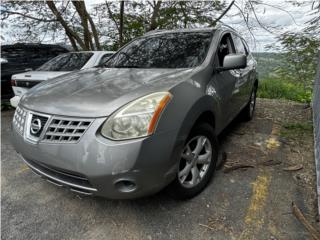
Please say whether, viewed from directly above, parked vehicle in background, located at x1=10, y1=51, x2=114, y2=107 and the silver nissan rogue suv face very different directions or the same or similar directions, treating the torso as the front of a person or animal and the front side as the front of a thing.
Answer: very different directions

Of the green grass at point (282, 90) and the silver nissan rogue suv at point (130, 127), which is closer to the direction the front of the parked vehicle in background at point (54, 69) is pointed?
the green grass

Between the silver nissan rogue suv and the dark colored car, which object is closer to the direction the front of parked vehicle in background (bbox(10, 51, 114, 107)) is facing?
the dark colored car

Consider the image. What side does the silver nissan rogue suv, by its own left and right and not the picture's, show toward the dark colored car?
right

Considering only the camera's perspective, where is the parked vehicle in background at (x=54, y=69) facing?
facing away from the viewer and to the right of the viewer

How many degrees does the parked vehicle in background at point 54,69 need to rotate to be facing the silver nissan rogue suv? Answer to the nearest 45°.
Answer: approximately 135° to its right

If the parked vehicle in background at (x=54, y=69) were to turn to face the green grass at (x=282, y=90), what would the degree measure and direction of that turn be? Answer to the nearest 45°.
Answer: approximately 45° to its right

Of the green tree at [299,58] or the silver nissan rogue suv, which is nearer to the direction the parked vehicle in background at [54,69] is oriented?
the green tree

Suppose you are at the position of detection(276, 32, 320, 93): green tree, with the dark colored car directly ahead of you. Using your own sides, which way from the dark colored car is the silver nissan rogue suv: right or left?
left

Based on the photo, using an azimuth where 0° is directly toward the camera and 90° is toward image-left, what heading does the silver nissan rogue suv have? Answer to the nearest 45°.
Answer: approximately 45°

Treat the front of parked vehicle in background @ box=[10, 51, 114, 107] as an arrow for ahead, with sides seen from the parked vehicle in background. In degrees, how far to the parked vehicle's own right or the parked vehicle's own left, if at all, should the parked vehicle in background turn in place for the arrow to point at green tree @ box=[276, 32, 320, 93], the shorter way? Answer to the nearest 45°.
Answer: approximately 45° to the parked vehicle's own right

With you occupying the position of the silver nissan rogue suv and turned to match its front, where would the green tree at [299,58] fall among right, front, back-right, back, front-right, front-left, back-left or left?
back
